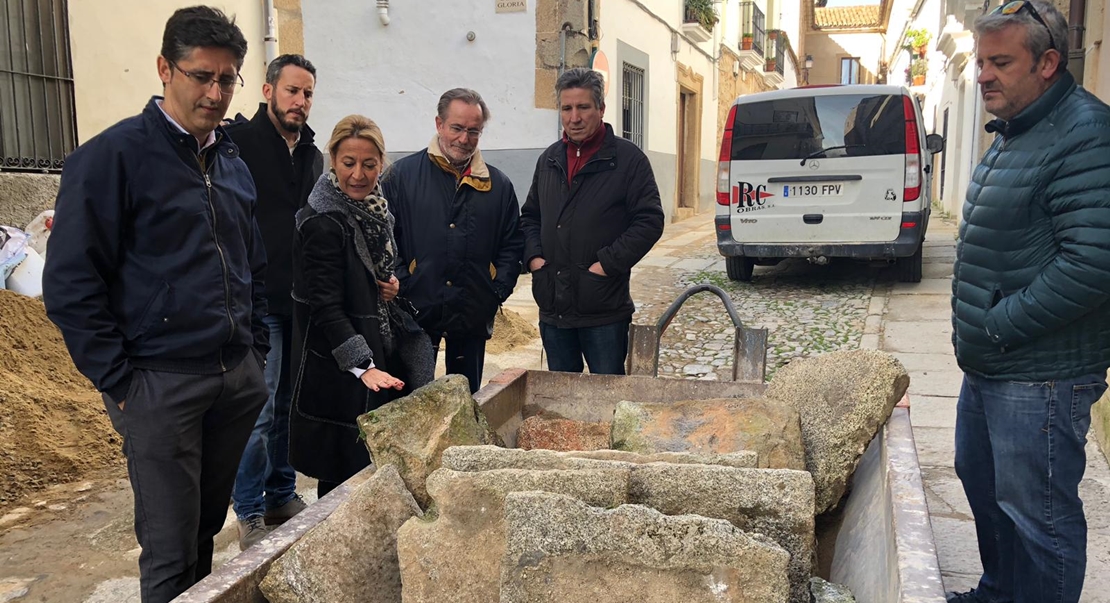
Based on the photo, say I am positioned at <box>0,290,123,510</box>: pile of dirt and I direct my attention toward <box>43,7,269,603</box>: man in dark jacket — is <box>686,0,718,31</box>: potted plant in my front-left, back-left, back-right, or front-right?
back-left

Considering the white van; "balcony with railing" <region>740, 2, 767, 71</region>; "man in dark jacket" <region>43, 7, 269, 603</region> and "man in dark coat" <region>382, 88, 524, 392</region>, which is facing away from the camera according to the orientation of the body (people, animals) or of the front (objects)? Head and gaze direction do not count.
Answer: the white van

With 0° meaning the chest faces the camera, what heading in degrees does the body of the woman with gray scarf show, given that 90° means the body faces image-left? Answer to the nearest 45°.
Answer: approximately 315°

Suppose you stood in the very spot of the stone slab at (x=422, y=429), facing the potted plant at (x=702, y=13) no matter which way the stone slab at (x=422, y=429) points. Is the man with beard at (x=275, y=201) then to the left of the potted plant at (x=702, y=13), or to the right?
left

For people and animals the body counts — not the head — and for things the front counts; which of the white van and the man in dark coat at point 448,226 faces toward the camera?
the man in dark coat

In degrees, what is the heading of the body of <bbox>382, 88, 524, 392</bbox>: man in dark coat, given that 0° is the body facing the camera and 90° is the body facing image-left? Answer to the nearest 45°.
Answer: approximately 0°

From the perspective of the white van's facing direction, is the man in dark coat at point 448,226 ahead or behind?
behind

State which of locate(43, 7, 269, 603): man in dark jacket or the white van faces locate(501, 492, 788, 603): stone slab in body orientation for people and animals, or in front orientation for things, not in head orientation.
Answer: the man in dark jacket

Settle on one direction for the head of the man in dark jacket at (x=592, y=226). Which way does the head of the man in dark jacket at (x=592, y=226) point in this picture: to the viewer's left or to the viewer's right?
to the viewer's left

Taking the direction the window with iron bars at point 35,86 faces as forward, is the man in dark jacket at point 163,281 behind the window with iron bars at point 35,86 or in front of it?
in front

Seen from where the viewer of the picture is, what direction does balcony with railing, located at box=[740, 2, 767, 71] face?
facing the viewer and to the right of the viewer

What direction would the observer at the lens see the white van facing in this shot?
facing away from the viewer

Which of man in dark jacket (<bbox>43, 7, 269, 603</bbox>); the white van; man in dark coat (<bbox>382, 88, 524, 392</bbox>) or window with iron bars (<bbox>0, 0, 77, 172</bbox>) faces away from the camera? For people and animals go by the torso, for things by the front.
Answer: the white van

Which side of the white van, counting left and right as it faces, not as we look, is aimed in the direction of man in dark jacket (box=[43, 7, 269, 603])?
back
